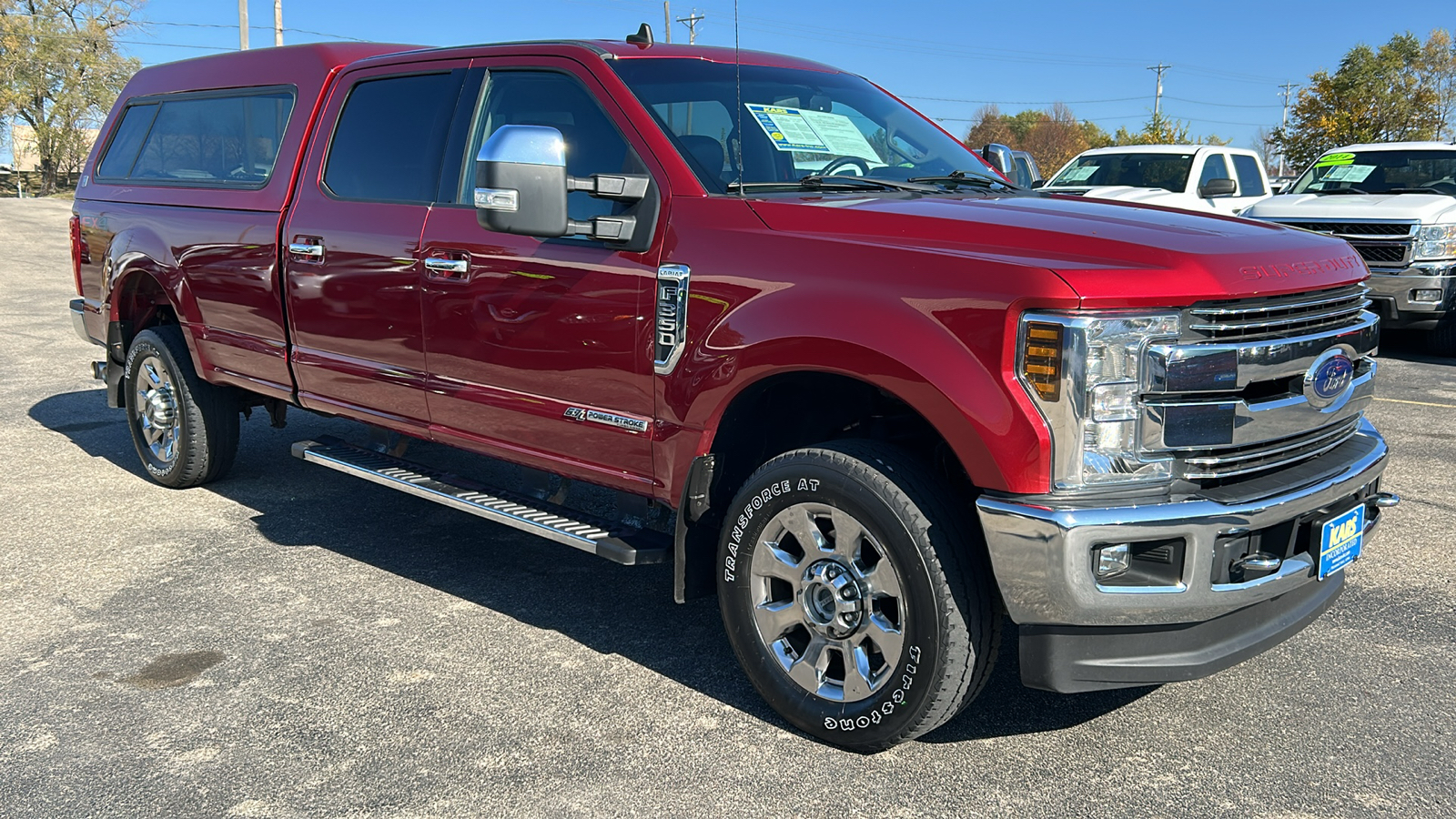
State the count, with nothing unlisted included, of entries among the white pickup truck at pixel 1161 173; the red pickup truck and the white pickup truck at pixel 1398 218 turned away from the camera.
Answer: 0

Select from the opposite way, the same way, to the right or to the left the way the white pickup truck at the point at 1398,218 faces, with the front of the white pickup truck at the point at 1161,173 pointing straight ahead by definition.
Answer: the same way

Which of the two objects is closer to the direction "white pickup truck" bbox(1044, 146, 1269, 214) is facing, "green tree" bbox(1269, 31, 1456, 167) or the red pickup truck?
the red pickup truck

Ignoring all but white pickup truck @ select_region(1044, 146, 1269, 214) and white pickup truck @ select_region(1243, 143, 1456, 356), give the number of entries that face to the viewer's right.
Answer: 0

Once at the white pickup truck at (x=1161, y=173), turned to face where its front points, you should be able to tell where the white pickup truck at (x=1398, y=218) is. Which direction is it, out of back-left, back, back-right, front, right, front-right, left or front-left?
left

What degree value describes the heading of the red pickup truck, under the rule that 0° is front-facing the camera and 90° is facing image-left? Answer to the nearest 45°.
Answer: approximately 315°

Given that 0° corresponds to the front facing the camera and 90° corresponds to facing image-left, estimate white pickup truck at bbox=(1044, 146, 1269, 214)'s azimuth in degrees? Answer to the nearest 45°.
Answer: approximately 45°

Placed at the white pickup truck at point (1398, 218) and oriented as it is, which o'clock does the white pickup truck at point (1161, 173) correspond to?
the white pickup truck at point (1161, 173) is roughly at 3 o'clock from the white pickup truck at point (1398, 218).

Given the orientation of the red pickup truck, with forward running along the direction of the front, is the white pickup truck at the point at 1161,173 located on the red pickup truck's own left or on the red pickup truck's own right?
on the red pickup truck's own left

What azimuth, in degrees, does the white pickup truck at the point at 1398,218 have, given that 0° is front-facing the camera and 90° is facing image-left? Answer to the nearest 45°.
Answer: approximately 45°

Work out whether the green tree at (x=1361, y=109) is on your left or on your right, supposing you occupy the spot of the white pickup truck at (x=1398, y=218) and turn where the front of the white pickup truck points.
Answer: on your right

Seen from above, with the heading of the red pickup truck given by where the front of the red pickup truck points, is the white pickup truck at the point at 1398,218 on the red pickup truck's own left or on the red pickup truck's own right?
on the red pickup truck's own left

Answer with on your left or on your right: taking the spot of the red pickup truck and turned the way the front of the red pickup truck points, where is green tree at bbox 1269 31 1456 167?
on your left

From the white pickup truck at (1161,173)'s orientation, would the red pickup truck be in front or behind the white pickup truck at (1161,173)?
in front

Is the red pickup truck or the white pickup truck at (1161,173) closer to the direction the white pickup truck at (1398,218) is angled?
the red pickup truck
